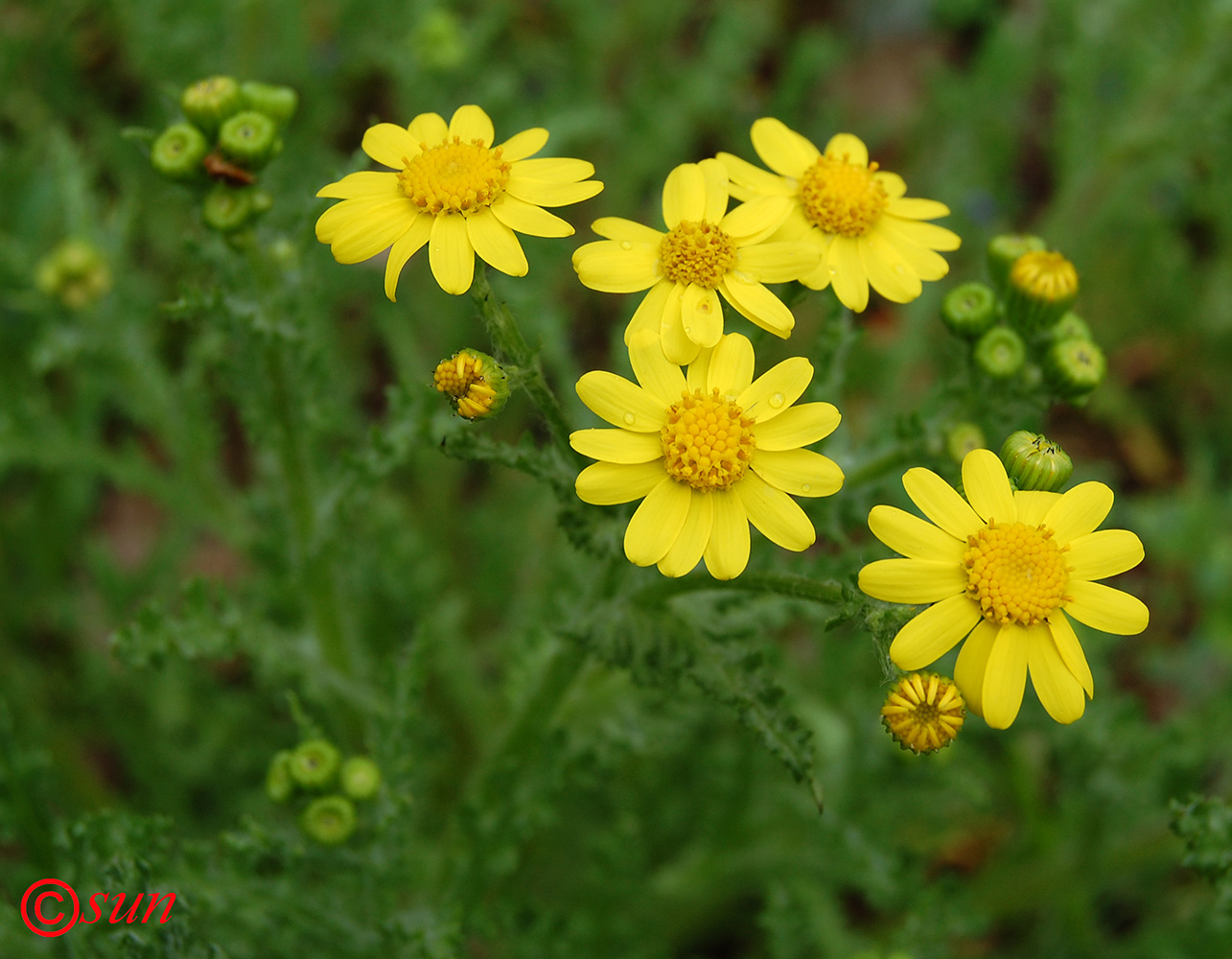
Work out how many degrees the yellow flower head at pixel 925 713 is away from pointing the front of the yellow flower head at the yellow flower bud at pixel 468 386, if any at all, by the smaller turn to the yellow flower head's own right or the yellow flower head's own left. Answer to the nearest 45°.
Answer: approximately 90° to the yellow flower head's own right

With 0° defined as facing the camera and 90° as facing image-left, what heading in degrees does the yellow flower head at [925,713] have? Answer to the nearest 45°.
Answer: approximately 0°

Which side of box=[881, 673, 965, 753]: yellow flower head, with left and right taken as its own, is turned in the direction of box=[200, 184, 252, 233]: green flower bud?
right

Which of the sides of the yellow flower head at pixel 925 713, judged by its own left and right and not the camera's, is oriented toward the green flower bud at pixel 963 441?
back

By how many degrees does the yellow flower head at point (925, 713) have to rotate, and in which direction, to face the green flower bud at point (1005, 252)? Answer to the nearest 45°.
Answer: approximately 180°

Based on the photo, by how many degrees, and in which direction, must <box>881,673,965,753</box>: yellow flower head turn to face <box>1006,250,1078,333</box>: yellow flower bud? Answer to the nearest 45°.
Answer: approximately 180°

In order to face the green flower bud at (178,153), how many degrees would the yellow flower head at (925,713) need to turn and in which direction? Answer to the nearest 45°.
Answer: approximately 90° to its right
